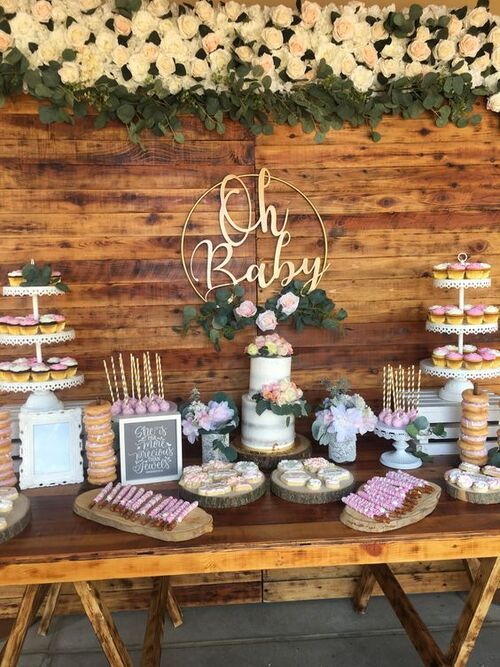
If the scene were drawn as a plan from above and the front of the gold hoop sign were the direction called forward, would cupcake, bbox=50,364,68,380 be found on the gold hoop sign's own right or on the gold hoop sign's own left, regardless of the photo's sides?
on the gold hoop sign's own right

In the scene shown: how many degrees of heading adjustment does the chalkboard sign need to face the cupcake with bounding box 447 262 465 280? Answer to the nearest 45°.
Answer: approximately 90° to its left

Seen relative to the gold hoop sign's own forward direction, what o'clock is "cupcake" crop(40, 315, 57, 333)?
The cupcake is roughly at 2 o'clock from the gold hoop sign.

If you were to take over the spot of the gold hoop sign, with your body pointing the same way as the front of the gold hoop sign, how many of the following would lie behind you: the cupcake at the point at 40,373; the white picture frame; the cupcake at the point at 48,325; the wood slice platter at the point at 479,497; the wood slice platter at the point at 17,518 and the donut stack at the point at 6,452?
0

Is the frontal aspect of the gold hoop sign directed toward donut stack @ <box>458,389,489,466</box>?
no

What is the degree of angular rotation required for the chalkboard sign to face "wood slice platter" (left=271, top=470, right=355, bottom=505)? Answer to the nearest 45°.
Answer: approximately 45° to its left

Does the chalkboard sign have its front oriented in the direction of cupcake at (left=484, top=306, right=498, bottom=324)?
no

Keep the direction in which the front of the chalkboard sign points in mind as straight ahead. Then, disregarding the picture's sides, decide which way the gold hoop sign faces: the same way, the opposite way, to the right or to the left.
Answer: the same way

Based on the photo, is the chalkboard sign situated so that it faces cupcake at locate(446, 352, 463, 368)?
no

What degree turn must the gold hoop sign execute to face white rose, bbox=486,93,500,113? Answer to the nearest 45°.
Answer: approximately 90° to its left

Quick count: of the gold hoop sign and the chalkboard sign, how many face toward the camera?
2

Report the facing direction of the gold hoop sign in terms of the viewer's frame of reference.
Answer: facing the viewer

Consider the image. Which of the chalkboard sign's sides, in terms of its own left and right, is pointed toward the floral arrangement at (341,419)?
left

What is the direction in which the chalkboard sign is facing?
toward the camera
